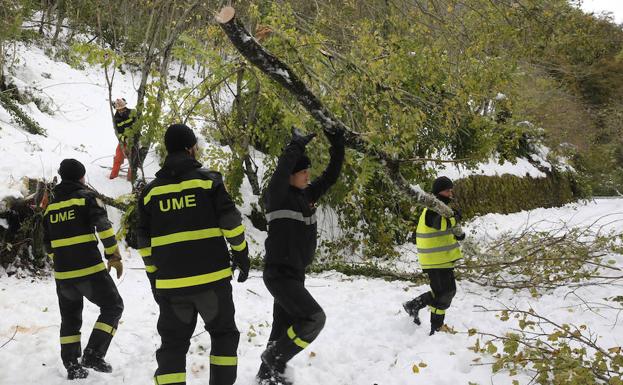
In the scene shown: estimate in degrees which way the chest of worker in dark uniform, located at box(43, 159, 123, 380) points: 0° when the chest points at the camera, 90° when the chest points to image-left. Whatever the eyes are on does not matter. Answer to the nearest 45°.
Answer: approximately 225°

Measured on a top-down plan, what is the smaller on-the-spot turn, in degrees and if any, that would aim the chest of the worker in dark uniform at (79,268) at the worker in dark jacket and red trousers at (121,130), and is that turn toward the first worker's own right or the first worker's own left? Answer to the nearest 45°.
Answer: approximately 45° to the first worker's own left
